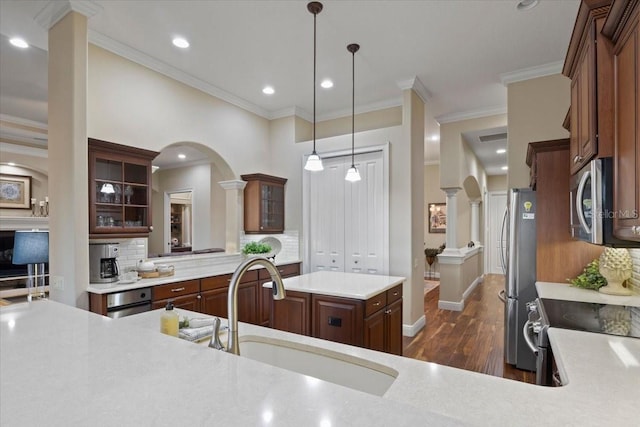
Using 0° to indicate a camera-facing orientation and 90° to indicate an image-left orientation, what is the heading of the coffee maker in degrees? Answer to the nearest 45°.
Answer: approximately 315°

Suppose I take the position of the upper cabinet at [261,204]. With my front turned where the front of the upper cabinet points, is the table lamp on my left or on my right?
on my right

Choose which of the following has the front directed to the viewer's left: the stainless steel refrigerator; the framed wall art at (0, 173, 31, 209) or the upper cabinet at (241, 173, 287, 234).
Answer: the stainless steel refrigerator

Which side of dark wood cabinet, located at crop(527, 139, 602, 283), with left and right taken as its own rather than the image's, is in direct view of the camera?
left

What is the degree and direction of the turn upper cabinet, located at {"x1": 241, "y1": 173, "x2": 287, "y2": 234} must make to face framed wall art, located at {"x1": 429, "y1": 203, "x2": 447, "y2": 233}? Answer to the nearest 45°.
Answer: approximately 90° to its left

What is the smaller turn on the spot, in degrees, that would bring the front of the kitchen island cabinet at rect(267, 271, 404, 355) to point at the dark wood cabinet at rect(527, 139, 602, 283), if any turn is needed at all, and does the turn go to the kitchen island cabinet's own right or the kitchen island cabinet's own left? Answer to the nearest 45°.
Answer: approximately 45° to the kitchen island cabinet's own left

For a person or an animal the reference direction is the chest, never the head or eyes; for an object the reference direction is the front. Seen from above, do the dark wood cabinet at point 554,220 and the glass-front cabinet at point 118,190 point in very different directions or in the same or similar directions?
very different directions
